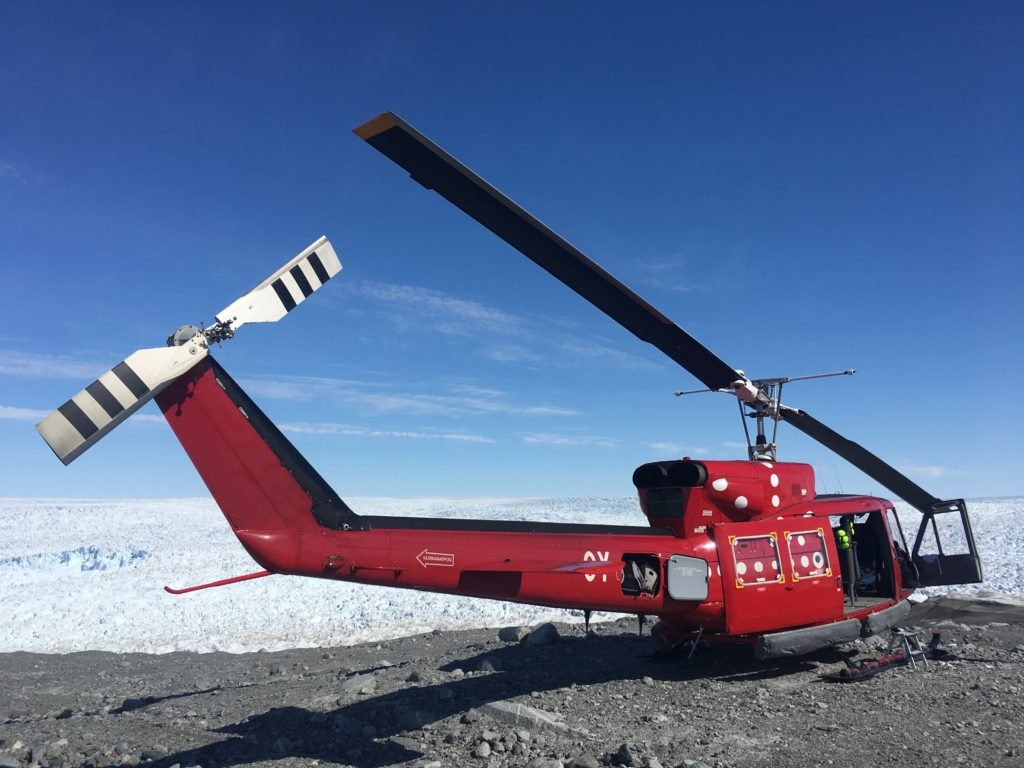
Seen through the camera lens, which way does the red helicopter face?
facing away from the viewer and to the right of the viewer
